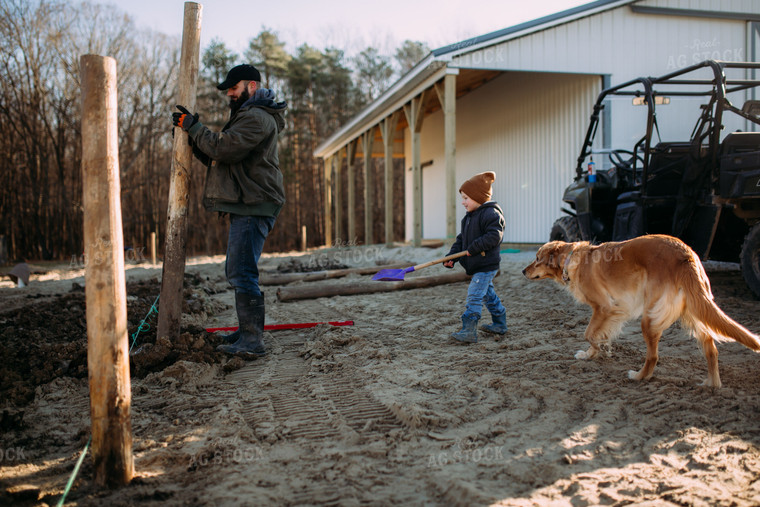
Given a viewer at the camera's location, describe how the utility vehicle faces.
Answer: facing away from the viewer and to the left of the viewer

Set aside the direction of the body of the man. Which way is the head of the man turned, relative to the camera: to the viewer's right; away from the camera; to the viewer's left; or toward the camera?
to the viewer's left

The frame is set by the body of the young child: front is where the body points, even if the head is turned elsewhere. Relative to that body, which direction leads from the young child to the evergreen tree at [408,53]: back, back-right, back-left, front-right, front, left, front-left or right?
right

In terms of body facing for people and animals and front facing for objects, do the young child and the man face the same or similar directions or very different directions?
same or similar directions

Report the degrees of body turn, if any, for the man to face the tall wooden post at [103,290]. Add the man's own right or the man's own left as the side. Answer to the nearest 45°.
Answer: approximately 90° to the man's own left

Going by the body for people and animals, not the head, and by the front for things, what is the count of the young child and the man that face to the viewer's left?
2

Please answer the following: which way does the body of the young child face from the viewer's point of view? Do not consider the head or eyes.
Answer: to the viewer's left

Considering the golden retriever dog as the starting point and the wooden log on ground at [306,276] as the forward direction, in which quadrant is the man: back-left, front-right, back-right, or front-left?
front-left

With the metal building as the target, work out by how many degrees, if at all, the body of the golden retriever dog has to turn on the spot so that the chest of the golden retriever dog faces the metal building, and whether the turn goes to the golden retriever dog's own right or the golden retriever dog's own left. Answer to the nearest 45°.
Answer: approximately 45° to the golden retriever dog's own right

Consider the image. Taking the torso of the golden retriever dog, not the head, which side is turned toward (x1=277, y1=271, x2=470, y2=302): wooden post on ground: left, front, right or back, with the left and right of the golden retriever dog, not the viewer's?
front

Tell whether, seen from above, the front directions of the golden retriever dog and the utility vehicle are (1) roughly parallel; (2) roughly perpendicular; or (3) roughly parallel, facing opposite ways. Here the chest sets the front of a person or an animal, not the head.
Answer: roughly parallel

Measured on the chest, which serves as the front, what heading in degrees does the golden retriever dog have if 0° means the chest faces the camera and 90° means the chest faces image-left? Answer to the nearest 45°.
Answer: approximately 135°

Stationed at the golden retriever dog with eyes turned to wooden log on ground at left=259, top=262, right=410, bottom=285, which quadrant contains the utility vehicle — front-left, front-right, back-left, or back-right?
front-right

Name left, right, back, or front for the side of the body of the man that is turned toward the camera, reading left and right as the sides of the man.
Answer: left

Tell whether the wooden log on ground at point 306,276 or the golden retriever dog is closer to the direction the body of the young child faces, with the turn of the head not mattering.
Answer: the wooden log on ground

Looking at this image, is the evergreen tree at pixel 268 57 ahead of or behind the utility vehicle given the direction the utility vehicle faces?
ahead

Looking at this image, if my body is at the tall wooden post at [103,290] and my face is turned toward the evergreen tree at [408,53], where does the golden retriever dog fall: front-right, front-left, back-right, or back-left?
front-right
